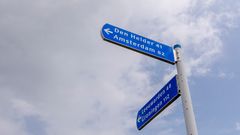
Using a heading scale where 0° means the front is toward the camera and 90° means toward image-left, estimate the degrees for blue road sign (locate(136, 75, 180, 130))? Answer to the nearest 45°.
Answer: approximately 45°

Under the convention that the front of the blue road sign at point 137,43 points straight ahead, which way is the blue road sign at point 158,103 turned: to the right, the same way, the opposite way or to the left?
to the right

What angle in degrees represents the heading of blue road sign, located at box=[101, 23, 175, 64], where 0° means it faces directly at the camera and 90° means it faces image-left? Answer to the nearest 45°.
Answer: approximately 315°

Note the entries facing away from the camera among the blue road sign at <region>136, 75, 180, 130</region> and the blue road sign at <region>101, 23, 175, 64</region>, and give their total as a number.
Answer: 0
